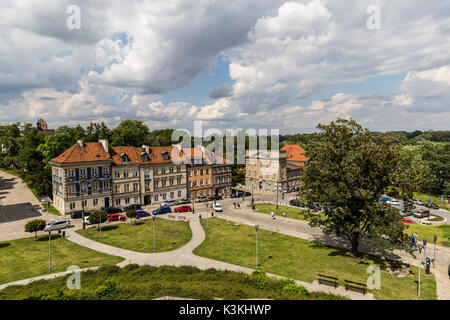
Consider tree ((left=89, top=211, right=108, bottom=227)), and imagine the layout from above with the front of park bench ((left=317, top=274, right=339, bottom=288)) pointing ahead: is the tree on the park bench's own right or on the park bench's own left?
on the park bench's own right

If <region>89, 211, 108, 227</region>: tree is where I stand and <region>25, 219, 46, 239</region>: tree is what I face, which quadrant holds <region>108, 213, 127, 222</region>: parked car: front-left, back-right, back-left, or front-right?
back-right

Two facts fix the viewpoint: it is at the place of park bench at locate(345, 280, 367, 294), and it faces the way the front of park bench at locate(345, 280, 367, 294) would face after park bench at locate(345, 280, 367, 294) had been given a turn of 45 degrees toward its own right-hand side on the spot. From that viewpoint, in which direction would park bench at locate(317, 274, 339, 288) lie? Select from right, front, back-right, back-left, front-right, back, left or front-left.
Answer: front

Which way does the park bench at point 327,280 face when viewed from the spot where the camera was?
facing the viewer and to the left of the viewer

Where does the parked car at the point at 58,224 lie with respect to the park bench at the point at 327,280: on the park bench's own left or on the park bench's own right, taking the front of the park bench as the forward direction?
on the park bench's own right
